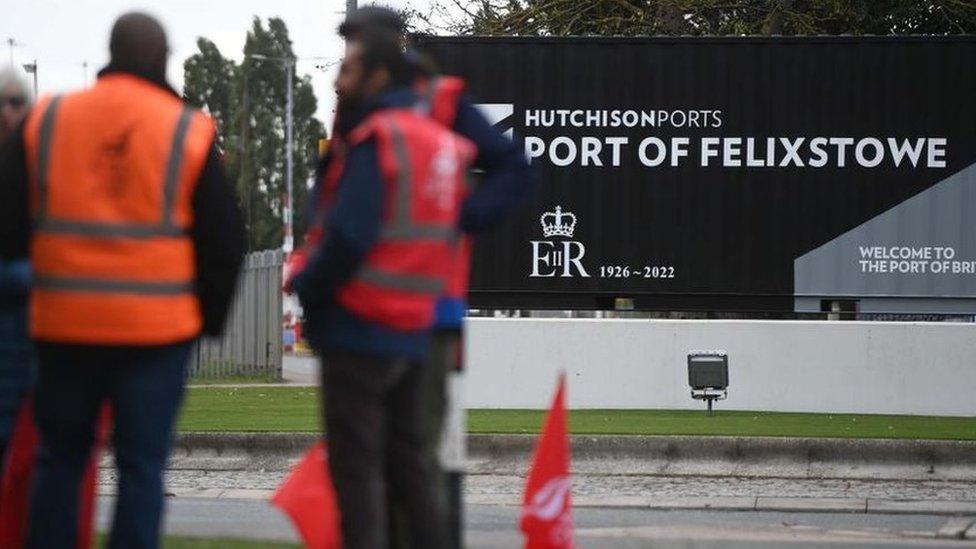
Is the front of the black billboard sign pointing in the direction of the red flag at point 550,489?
yes

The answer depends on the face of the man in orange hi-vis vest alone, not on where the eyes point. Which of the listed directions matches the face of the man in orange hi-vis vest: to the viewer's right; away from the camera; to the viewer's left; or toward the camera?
away from the camera

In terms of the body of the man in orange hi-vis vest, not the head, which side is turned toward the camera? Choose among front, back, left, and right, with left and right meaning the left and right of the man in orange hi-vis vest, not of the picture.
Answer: back

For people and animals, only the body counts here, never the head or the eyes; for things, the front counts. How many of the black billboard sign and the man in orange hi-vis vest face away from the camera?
1

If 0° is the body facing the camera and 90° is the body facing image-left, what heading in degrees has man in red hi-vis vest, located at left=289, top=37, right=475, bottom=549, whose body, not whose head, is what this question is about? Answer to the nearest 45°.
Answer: approximately 135°

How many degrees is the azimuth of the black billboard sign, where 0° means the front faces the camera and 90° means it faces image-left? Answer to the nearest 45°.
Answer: approximately 0°

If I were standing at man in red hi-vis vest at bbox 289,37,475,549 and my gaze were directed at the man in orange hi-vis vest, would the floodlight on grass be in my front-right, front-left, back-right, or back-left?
back-right

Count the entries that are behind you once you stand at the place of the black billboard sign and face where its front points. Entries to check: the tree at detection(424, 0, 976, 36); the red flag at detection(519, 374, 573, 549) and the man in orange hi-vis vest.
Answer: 1

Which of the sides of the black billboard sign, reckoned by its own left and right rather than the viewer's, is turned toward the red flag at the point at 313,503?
front
